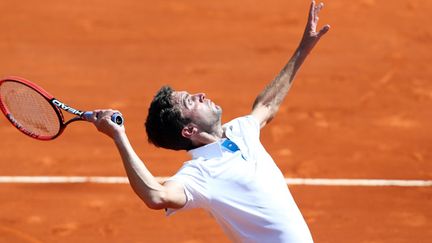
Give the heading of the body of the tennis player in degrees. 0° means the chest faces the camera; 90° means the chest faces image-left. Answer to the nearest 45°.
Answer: approximately 315°

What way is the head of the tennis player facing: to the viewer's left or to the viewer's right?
to the viewer's right
